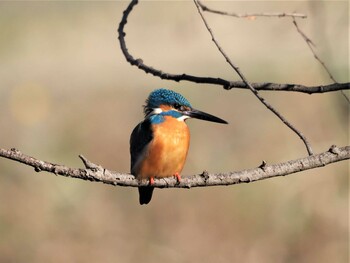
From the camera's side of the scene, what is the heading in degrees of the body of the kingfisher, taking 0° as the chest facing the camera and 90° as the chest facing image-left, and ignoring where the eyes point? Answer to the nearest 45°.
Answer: approximately 315°
